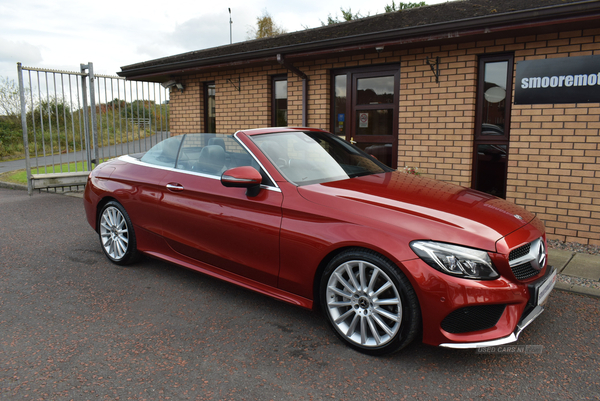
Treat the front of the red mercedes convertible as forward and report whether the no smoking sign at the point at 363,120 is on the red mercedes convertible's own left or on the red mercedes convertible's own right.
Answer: on the red mercedes convertible's own left

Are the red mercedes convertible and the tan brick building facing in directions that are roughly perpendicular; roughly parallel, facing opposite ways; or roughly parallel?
roughly perpendicular

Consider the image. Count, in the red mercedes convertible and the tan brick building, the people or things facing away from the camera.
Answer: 0

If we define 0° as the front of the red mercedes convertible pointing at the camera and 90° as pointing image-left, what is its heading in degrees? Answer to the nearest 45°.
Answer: approximately 315°

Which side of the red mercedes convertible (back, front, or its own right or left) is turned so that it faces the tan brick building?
left

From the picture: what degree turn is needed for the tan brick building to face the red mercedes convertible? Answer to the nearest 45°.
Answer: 0° — it already faces it

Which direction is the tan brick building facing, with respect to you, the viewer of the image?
facing the viewer and to the left of the viewer
